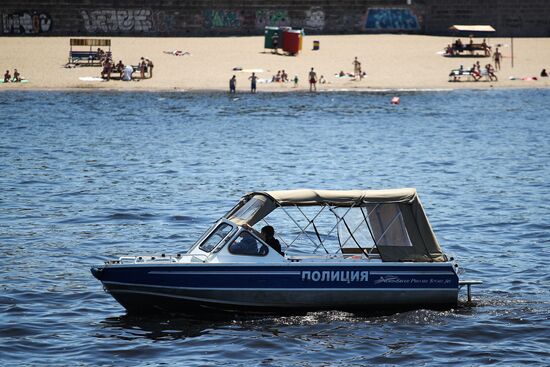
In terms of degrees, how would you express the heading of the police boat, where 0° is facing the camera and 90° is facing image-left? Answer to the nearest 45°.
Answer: approximately 90°
